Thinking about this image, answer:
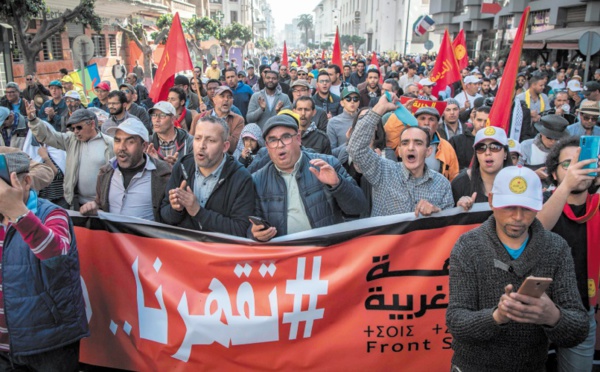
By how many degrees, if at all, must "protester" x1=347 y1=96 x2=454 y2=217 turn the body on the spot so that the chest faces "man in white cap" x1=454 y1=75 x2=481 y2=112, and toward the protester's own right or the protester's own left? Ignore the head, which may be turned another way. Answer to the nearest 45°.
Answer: approximately 180°

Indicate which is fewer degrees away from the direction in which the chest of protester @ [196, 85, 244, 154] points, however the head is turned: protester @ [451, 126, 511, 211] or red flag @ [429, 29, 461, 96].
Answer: the protester

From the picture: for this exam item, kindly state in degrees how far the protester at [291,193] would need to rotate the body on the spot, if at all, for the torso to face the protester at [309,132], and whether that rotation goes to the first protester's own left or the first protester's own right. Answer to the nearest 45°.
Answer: approximately 180°

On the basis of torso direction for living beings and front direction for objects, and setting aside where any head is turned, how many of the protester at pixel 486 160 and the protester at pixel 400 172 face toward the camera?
2

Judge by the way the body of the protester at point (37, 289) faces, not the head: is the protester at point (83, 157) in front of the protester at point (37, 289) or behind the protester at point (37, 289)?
behind

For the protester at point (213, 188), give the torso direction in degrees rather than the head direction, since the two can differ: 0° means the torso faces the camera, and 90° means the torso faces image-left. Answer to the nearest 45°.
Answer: approximately 45°
